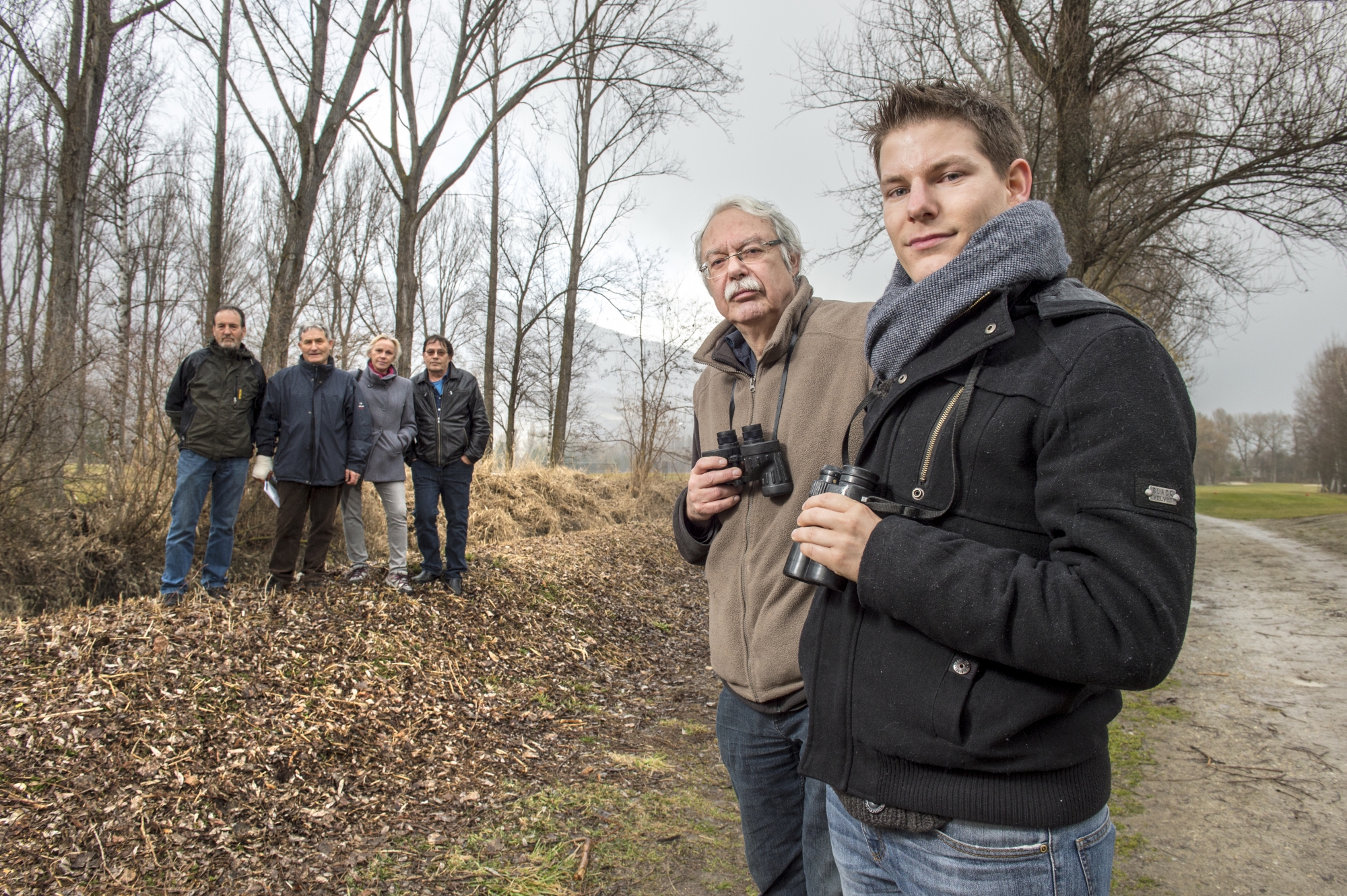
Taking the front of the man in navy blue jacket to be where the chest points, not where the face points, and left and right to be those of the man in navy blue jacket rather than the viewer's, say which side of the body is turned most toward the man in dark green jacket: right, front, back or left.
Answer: right

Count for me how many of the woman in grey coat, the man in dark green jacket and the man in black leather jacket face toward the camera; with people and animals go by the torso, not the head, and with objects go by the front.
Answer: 3

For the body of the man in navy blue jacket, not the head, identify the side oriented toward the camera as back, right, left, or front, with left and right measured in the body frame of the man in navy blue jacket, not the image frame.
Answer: front

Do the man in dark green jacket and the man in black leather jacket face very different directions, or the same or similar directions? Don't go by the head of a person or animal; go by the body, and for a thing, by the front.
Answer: same or similar directions

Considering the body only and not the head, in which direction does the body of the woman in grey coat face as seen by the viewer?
toward the camera

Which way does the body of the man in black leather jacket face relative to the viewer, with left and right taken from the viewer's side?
facing the viewer

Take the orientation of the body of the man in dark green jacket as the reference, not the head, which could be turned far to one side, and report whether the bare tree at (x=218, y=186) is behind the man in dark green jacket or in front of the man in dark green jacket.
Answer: behind

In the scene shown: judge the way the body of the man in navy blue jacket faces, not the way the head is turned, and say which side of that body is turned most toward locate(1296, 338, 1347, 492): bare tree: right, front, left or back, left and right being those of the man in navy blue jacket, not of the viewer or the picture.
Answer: left
